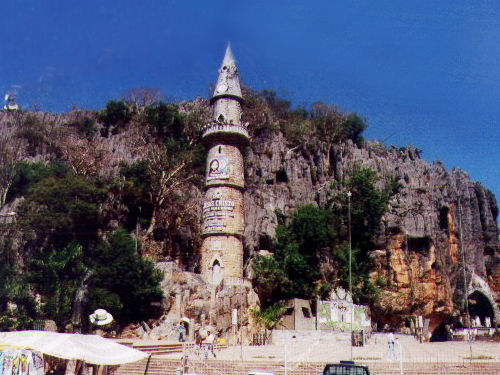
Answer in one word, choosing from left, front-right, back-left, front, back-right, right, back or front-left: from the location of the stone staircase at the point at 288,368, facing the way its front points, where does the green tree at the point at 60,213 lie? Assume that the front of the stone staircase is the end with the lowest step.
back-right

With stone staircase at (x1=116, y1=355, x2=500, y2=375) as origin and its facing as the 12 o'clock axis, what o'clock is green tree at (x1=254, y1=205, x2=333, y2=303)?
The green tree is roughly at 6 o'clock from the stone staircase.

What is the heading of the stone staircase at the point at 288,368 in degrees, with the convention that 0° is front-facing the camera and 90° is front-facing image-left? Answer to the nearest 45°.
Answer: approximately 0°

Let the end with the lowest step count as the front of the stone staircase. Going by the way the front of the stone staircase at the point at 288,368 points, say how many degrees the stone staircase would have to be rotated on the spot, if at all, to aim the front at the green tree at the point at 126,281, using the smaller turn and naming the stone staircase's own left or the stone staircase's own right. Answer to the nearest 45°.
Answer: approximately 135° to the stone staircase's own right

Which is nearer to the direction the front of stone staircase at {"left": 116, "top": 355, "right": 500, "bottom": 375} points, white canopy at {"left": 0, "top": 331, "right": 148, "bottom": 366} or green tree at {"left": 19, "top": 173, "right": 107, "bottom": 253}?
the white canopy

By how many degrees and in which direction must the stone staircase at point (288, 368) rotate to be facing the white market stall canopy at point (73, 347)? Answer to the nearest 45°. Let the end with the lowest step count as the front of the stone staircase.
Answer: approximately 45° to its right

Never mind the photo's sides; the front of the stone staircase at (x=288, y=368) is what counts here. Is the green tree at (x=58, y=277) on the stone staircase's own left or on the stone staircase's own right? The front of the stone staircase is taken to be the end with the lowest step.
on the stone staircase's own right
